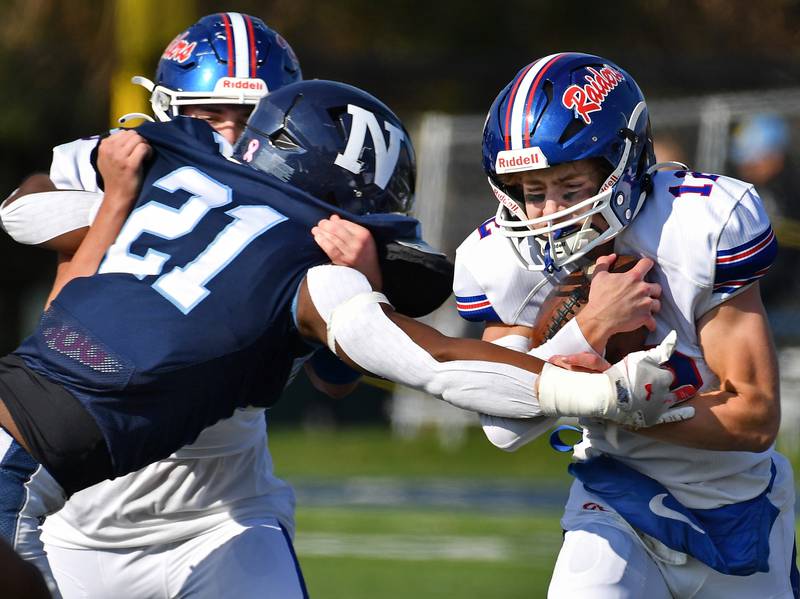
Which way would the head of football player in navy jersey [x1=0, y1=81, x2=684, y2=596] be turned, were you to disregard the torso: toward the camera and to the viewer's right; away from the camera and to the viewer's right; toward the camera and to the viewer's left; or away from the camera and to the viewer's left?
away from the camera and to the viewer's right

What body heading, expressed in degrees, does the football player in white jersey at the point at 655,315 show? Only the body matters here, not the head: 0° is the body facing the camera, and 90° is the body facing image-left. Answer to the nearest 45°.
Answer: approximately 45°
